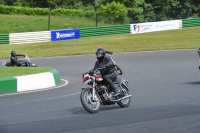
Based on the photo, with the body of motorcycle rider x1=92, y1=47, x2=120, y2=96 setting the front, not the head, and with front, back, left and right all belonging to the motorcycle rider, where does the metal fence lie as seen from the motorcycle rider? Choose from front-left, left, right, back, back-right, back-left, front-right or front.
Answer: back-right

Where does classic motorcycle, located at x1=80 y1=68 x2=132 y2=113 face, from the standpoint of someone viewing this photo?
facing the viewer and to the left of the viewer

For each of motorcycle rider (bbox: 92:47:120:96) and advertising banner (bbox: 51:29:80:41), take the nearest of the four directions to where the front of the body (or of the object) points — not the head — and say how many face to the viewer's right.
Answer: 0

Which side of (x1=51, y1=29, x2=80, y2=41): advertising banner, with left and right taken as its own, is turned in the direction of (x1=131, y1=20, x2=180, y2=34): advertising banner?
left

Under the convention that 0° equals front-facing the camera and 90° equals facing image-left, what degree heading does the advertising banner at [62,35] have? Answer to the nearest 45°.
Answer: approximately 0°

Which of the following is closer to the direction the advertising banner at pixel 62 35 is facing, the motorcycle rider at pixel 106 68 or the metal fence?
the motorcycle rider
